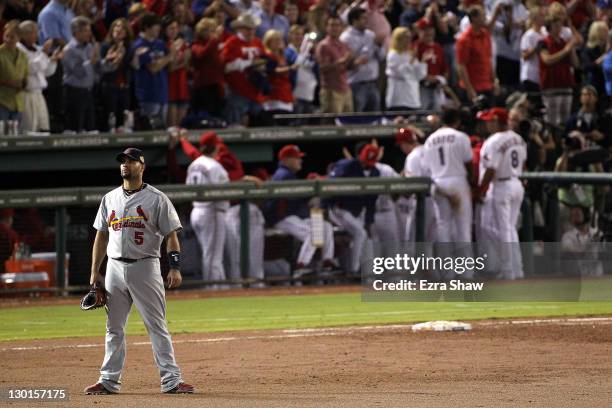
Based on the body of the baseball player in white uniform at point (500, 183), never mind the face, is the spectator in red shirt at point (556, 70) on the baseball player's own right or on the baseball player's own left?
on the baseball player's own right

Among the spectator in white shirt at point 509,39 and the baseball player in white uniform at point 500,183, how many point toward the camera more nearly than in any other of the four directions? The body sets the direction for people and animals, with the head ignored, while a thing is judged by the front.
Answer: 1

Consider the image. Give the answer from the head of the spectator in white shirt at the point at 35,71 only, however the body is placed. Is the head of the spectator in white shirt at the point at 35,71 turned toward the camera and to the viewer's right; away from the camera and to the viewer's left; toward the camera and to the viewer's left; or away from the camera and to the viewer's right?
toward the camera and to the viewer's right

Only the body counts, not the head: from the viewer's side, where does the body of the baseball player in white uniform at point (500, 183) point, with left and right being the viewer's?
facing away from the viewer and to the left of the viewer

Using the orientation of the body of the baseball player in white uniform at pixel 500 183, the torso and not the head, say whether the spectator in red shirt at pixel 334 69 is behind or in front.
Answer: in front

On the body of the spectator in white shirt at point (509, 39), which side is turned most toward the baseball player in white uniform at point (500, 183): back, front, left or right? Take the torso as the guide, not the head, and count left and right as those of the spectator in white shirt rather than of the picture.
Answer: front

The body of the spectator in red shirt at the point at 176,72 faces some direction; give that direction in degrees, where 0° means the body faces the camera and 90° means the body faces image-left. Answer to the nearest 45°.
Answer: approximately 45°

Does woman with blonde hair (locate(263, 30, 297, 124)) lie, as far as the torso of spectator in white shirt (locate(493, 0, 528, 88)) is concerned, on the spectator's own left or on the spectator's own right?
on the spectator's own right

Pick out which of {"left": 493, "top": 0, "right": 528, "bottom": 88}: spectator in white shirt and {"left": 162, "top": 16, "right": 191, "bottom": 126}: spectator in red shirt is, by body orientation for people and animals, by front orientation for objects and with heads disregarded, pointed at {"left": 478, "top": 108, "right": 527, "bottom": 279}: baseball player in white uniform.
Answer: the spectator in white shirt

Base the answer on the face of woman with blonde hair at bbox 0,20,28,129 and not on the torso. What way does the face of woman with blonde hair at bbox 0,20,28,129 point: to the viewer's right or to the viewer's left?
to the viewer's right

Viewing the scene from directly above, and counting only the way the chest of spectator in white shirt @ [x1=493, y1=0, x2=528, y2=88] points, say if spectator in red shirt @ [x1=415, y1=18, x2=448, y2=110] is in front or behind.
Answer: in front

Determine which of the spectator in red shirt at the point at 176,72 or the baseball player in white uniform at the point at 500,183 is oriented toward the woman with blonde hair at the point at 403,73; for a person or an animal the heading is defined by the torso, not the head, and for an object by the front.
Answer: the baseball player in white uniform

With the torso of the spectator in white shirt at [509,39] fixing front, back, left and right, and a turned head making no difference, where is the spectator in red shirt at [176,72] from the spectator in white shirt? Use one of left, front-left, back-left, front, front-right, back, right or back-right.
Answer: front-right
